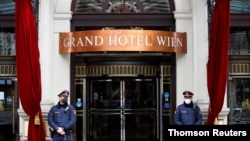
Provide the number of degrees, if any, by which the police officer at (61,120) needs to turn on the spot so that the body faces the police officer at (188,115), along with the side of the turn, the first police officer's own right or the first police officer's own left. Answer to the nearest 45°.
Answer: approximately 90° to the first police officer's own left

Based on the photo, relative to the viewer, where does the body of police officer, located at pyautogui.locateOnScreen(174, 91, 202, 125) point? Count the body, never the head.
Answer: toward the camera

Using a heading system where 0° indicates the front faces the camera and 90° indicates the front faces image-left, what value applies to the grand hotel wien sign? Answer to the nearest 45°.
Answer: approximately 0°

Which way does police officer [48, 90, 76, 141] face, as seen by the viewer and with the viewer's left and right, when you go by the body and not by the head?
facing the viewer

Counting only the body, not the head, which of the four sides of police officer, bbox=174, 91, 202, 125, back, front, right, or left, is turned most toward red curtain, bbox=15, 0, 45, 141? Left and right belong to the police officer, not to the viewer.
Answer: right

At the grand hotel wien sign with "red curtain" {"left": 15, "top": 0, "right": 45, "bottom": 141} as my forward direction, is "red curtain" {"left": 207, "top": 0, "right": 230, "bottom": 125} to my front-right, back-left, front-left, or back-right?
back-left

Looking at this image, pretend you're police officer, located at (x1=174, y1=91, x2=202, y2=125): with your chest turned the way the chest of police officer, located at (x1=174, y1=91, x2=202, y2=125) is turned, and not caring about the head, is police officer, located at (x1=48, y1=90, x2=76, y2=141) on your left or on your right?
on your right

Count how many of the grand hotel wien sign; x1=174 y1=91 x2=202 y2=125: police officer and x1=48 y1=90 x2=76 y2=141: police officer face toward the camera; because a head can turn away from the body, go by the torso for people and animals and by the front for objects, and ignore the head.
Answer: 3
